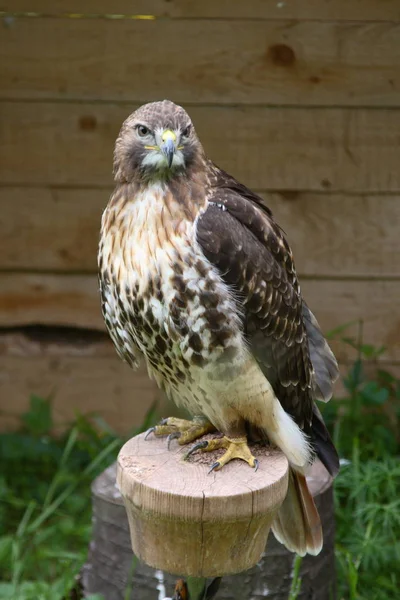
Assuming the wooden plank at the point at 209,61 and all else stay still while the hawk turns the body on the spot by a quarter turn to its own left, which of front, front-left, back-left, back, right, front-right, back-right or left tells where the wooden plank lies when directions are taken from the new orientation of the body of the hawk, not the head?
back-left

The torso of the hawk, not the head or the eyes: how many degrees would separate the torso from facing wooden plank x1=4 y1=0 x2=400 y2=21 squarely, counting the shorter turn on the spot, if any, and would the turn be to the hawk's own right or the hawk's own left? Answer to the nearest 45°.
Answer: approximately 135° to the hawk's own right

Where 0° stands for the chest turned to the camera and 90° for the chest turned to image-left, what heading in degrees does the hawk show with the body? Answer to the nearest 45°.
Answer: approximately 45°

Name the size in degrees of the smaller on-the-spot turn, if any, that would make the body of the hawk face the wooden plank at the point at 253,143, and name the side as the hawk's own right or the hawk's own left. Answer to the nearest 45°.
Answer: approximately 135° to the hawk's own right

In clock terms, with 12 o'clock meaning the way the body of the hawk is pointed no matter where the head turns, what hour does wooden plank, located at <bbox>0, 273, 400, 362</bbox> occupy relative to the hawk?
The wooden plank is roughly at 5 o'clock from the hawk.

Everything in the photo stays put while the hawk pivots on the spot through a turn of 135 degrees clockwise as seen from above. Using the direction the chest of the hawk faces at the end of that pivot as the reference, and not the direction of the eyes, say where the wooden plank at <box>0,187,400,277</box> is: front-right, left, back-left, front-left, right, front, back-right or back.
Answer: front
